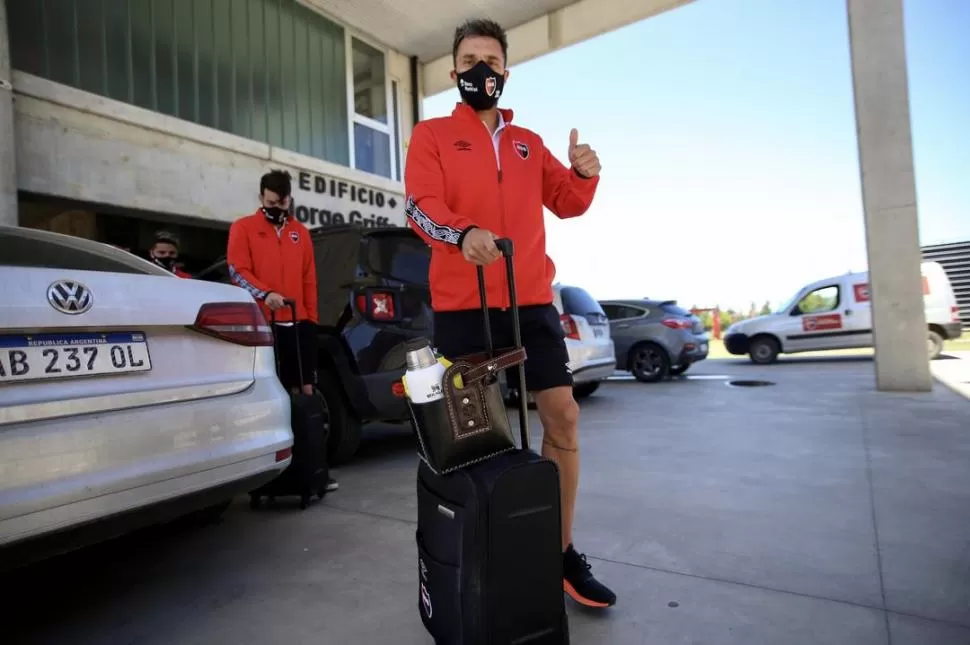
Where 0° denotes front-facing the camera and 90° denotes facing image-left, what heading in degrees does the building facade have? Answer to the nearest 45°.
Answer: approximately 315°

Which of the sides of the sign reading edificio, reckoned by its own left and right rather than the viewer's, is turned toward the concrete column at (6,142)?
right

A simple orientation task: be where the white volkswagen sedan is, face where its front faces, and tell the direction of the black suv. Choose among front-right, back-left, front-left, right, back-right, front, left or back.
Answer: right

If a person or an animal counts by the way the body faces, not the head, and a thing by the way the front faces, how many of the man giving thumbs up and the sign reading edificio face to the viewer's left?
0

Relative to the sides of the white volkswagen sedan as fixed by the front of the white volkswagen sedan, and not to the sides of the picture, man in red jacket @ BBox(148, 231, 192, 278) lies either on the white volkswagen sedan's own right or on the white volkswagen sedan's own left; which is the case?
on the white volkswagen sedan's own right

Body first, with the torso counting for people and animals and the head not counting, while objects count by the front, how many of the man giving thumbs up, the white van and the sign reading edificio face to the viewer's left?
1

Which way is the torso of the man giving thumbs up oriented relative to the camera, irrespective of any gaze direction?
toward the camera

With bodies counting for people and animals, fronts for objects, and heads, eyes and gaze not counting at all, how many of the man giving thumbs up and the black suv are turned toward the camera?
1

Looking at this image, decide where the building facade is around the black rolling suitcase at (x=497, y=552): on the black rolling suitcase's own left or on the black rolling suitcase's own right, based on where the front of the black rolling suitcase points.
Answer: on the black rolling suitcase's own right

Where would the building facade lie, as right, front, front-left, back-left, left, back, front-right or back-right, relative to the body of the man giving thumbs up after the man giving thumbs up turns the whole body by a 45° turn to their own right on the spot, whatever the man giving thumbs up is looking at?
right

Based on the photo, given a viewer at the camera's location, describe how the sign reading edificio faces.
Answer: facing the viewer and to the right of the viewer

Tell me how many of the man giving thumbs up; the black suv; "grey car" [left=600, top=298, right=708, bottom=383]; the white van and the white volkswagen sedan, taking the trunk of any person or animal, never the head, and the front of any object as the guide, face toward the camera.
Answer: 1

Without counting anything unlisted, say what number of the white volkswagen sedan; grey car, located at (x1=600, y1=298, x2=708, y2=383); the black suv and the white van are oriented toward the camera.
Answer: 0
